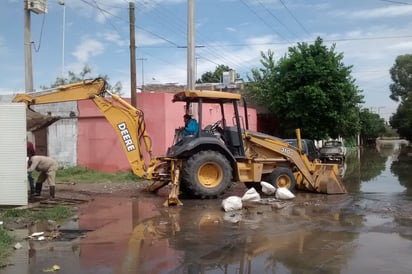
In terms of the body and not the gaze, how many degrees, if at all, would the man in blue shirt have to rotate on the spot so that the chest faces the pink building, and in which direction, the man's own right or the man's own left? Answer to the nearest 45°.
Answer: approximately 45° to the man's own right

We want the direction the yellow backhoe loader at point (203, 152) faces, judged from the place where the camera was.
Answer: facing to the right of the viewer

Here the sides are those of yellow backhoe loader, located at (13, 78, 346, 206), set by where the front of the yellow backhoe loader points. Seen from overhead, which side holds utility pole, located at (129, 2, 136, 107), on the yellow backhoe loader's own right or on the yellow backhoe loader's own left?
on the yellow backhoe loader's own left

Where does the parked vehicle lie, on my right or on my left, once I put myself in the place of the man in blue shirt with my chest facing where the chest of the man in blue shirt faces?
on my right

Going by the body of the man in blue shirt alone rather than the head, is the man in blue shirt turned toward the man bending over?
yes

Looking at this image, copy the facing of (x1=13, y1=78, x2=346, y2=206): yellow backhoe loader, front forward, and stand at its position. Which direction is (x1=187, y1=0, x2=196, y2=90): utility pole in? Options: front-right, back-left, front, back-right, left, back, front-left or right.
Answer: left

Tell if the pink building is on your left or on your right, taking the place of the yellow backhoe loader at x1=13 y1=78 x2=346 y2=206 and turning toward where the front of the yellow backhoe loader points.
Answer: on your left

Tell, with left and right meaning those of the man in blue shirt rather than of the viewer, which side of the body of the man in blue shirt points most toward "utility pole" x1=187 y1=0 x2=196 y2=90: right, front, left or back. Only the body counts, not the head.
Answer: right

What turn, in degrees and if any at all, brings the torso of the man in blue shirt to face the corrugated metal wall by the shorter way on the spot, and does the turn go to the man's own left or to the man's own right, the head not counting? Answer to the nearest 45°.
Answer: approximately 45° to the man's own left

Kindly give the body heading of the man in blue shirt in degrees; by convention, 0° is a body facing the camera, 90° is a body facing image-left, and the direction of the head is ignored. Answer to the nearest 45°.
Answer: approximately 90°
